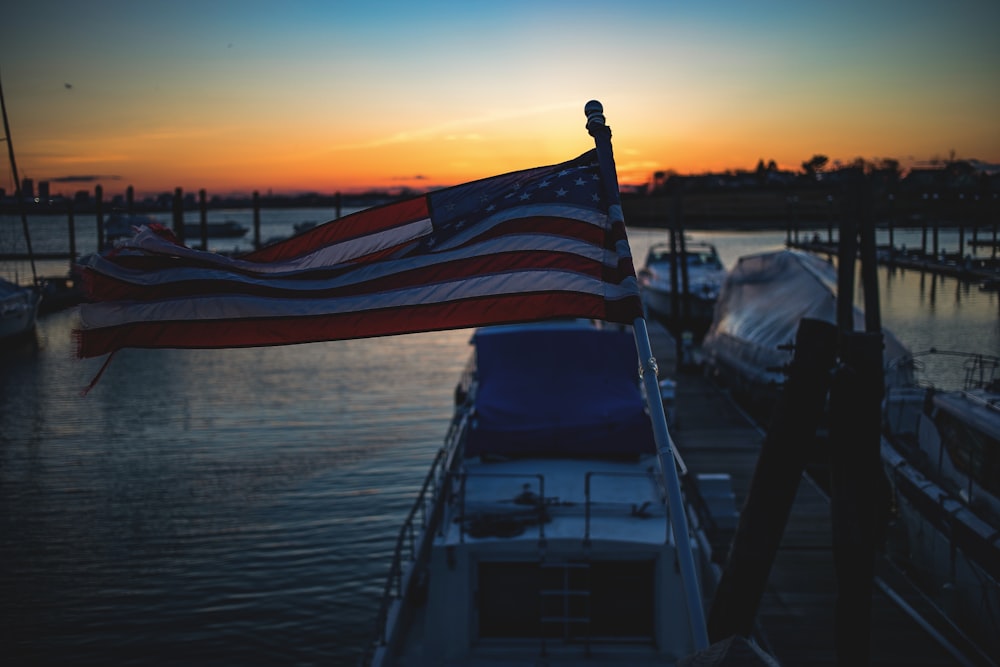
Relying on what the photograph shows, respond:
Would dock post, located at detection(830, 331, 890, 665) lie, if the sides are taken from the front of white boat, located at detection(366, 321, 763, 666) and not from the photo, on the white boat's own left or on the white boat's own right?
on the white boat's own right

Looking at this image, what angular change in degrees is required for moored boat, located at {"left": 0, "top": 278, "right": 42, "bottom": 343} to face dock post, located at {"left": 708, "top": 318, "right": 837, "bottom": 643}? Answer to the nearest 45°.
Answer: approximately 90° to its right

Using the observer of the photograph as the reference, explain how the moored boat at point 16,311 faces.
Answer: facing to the right of the viewer

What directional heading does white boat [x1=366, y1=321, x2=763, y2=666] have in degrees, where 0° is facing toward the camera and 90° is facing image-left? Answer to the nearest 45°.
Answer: approximately 180°

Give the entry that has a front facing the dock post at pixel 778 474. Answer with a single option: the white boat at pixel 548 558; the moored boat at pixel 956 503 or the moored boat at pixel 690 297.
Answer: the moored boat at pixel 690 297

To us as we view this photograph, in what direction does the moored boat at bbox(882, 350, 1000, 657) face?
facing away from the viewer and to the left of the viewer

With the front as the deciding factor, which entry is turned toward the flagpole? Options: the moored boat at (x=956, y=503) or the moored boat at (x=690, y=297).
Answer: the moored boat at (x=690, y=297)

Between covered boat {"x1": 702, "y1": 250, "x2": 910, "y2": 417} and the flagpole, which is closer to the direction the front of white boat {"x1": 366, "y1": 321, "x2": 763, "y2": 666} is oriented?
the covered boat

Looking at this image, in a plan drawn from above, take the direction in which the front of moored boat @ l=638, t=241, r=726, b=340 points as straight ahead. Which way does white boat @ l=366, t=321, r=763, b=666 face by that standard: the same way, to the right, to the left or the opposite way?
the opposite way
